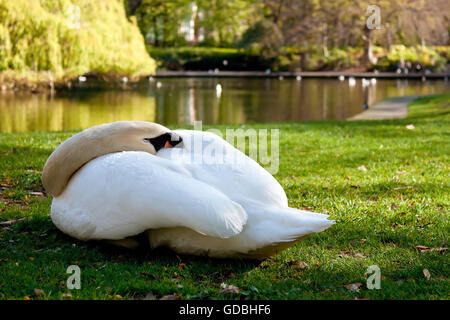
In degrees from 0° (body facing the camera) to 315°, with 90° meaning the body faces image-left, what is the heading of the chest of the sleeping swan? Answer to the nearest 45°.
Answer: approximately 90°

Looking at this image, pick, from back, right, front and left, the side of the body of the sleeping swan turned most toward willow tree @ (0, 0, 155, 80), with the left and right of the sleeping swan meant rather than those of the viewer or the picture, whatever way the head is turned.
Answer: right

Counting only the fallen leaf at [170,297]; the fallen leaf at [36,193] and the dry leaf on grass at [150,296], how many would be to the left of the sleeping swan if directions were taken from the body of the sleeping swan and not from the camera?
2

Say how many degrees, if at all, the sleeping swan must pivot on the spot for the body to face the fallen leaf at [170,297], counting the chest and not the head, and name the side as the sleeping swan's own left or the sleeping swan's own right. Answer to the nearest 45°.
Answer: approximately 90° to the sleeping swan's own left

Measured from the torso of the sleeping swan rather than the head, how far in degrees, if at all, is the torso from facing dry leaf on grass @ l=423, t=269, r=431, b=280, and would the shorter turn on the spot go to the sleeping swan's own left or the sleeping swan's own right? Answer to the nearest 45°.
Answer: approximately 180°

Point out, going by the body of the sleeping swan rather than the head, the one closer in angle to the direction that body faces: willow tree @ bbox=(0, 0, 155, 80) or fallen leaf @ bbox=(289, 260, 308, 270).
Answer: the willow tree

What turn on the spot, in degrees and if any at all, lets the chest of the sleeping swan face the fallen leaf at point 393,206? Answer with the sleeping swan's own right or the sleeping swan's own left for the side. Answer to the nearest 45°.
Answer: approximately 135° to the sleeping swan's own right

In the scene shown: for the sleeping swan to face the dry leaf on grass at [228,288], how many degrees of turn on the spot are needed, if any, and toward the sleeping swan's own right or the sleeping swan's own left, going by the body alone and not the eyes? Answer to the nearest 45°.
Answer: approximately 135° to the sleeping swan's own left

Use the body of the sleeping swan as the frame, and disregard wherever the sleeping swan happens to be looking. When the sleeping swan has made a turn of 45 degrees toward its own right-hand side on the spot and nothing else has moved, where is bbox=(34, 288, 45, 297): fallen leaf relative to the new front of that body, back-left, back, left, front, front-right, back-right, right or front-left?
left

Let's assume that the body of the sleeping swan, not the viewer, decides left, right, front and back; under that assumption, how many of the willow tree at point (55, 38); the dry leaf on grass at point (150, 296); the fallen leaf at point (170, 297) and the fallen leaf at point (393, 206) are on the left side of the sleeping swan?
2

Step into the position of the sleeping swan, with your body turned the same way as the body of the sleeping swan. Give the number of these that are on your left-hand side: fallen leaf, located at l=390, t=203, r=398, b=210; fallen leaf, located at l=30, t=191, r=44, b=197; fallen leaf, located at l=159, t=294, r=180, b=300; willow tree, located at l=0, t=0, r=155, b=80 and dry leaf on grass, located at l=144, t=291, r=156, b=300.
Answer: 2

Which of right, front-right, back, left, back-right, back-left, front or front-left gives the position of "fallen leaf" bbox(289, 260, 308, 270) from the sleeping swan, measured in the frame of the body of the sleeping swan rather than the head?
back

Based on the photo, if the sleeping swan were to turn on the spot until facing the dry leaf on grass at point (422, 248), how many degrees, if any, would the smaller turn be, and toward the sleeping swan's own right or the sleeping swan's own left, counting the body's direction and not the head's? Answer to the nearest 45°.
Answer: approximately 180°

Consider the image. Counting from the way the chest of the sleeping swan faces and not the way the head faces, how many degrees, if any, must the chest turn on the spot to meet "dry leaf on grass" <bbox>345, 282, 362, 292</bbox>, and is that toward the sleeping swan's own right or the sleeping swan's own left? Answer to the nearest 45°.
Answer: approximately 135° to the sleeping swan's own left
